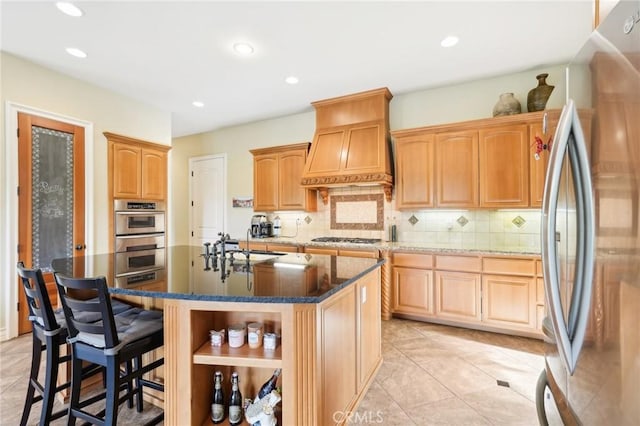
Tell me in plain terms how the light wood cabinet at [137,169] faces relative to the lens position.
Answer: facing the viewer and to the right of the viewer

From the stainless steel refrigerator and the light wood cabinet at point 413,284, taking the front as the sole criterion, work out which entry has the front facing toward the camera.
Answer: the light wood cabinet

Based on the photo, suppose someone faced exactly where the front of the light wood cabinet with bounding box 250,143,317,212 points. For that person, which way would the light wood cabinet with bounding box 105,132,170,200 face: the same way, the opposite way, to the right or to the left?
to the left

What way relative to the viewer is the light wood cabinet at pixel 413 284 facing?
toward the camera

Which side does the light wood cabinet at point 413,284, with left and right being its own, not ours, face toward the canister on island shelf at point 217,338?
front

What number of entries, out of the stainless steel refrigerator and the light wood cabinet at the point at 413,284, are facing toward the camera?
1

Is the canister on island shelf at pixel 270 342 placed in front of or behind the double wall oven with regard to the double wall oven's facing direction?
in front

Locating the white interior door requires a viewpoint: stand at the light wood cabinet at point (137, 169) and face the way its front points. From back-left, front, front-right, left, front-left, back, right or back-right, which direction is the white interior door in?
left

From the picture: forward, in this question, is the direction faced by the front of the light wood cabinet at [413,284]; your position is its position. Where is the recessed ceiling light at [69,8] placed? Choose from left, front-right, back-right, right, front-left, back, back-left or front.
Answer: front-right

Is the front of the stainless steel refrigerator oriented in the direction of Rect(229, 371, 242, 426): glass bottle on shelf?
yes

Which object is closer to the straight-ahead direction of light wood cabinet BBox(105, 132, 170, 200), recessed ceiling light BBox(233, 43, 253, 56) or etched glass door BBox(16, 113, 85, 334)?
the recessed ceiling light

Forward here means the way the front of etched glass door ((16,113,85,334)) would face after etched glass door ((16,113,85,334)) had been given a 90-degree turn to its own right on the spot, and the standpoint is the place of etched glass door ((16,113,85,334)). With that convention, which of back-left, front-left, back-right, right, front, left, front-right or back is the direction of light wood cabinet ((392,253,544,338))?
left

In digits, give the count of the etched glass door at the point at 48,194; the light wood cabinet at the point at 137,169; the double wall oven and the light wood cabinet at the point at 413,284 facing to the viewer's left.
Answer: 0

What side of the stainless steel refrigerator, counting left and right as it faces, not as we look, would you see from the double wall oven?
front

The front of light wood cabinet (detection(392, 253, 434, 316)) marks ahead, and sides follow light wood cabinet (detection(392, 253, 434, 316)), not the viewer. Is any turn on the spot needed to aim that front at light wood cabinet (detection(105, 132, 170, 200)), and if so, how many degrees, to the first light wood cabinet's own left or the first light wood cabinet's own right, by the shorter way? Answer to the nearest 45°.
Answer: approximately 90° to the first light wood cabinet's own right

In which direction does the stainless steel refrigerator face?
to the viewer's left
